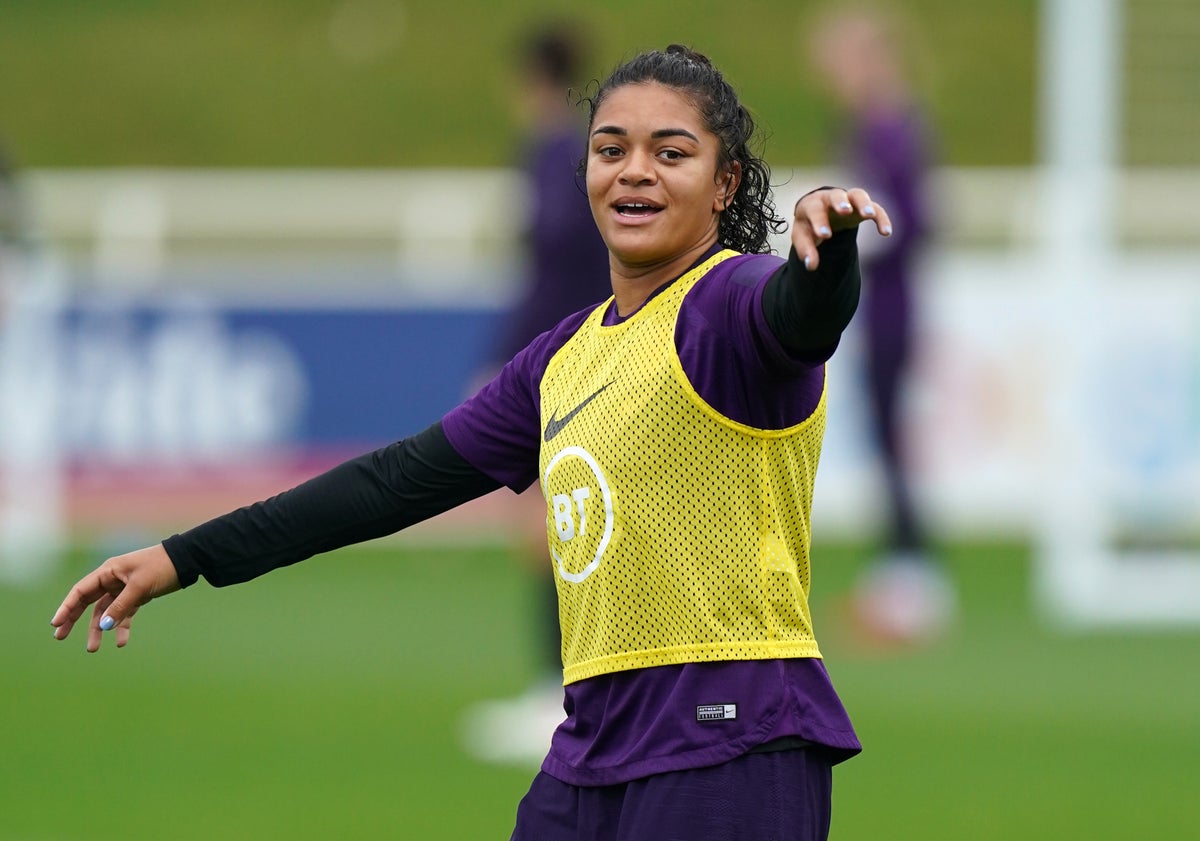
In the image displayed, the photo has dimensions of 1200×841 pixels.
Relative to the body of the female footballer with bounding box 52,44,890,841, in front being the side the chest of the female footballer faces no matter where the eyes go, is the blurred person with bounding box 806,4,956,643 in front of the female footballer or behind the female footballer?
behind

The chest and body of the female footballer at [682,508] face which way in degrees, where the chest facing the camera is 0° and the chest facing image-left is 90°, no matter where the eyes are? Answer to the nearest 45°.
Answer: approximately 45°

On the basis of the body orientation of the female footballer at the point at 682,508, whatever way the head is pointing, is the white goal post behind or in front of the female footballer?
behind
